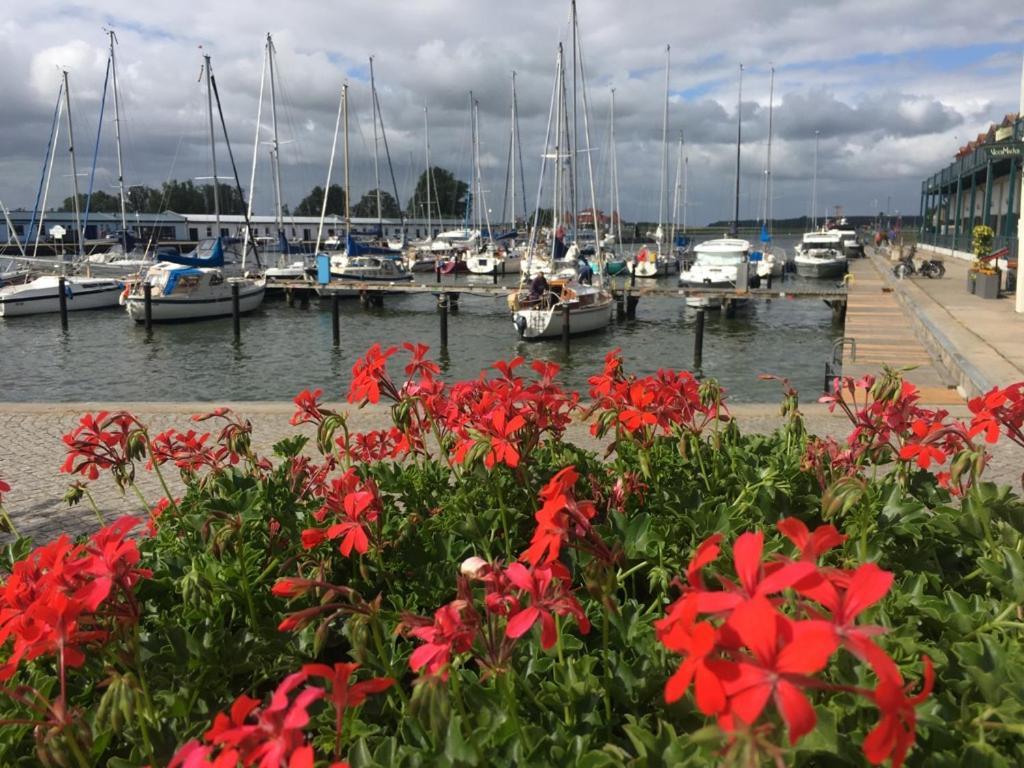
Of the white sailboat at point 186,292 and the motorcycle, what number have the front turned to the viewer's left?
1

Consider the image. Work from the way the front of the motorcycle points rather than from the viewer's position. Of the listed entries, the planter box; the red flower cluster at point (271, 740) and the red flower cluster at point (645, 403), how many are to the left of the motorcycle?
3

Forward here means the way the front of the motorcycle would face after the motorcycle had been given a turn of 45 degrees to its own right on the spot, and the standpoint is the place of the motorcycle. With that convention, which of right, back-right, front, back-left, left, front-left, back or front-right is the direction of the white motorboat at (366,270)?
front-left

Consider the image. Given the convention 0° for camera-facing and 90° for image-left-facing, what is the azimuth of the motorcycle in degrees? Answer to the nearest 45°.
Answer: approximately 90°

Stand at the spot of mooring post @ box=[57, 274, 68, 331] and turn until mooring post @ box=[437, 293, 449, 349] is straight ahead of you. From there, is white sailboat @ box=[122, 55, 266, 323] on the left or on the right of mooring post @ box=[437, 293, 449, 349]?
left

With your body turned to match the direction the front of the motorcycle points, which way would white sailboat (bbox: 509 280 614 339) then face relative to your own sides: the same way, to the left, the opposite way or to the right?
to the right
